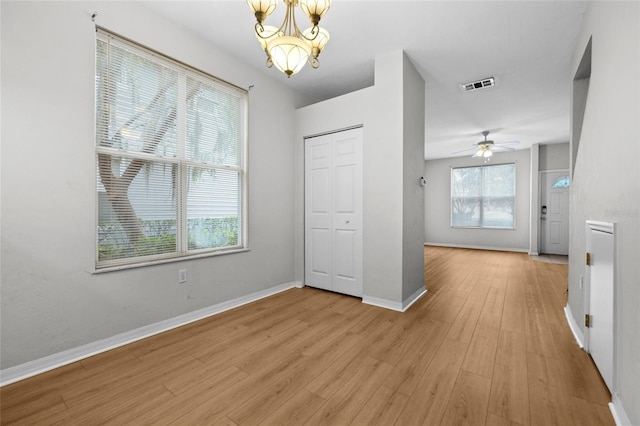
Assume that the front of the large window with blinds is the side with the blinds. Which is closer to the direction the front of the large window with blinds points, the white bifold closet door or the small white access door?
the small white access door

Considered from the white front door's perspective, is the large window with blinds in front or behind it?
in front

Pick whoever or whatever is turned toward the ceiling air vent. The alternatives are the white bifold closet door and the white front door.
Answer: the white front door

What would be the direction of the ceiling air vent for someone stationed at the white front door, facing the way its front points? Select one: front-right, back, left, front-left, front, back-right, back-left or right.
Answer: front

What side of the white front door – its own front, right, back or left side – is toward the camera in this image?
front

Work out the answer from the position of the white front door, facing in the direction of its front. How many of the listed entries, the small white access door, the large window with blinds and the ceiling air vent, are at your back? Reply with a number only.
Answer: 0

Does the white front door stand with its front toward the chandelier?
yes

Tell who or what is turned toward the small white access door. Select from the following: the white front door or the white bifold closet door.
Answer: the white front door

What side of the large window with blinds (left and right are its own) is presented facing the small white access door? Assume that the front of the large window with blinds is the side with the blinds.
front

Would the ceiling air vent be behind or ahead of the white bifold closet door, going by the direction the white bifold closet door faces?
behind

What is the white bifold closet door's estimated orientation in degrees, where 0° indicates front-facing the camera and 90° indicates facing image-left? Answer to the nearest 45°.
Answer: approximately 45°

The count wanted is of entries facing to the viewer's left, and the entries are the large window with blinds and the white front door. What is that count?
0

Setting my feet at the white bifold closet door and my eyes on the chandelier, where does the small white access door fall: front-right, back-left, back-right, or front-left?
front-left

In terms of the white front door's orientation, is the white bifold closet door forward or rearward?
forward

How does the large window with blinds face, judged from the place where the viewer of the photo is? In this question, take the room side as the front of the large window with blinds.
facing the viewer and to the right of the viewer

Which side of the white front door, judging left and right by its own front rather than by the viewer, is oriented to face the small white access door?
front

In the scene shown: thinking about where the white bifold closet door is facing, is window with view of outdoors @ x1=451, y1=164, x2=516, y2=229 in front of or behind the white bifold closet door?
behind

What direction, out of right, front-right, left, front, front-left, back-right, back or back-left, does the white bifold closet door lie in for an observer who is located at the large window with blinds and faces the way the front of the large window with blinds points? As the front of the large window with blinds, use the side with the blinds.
front-left

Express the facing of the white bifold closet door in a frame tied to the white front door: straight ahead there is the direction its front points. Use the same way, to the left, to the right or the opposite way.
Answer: the same way
